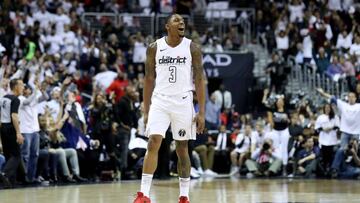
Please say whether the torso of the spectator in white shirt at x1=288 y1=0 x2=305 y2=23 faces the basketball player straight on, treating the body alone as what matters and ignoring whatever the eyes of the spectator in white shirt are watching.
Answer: yes

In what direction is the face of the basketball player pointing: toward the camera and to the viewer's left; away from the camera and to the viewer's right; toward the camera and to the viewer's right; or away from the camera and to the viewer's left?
toward the camera and to the viewer's right

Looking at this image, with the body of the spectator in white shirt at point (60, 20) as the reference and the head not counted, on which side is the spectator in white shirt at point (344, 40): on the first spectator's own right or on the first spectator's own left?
on the first spectator's own left

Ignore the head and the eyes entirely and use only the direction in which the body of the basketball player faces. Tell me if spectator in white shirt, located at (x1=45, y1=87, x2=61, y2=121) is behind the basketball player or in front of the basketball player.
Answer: behind

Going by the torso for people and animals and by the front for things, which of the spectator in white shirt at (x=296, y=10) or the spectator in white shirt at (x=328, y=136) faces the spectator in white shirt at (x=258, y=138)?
the spectator in white shirt at (x=296, y=10)

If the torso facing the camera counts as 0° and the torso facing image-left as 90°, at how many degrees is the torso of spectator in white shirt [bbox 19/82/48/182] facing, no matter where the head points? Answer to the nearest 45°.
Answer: approximately 315°

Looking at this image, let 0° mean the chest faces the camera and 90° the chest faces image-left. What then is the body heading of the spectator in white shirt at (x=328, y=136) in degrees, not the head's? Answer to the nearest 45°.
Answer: approximately 0°

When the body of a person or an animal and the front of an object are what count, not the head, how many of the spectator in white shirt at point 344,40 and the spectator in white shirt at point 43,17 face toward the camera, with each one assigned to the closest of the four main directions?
2

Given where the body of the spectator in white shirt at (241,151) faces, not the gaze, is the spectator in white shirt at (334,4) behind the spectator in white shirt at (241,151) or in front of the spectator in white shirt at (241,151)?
behind
